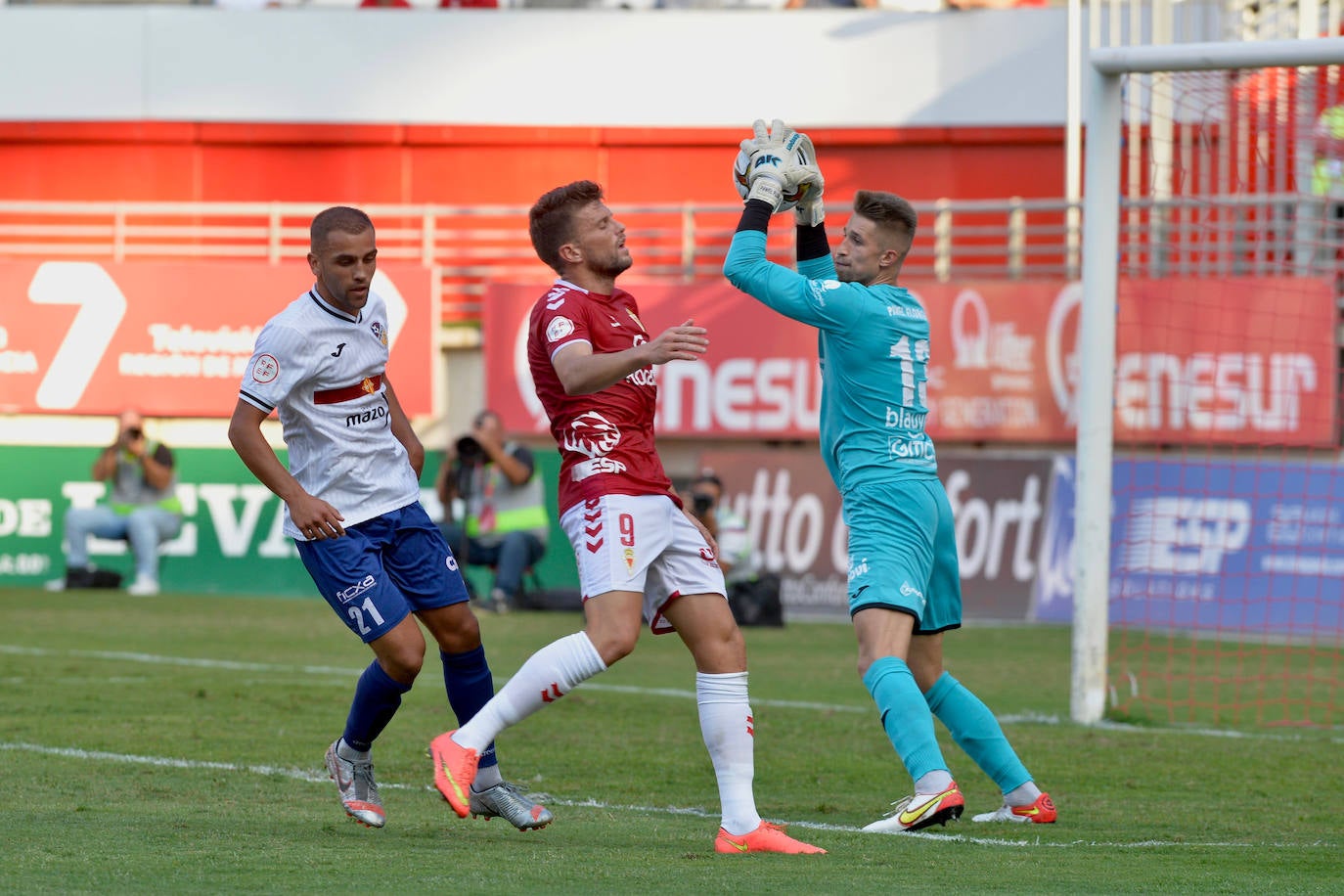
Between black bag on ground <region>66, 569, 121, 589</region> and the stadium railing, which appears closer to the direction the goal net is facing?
the black bag on ground

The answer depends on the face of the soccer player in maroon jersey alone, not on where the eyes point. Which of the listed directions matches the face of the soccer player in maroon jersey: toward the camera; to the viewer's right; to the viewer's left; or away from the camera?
to the viewer's right

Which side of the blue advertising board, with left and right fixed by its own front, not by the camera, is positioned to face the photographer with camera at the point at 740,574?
right

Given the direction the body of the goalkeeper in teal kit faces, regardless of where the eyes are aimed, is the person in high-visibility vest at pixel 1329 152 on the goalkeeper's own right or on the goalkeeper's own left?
on the goalkeeper's own right

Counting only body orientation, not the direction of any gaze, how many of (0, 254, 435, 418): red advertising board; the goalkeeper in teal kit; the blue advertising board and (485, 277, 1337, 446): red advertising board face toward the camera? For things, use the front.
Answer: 3

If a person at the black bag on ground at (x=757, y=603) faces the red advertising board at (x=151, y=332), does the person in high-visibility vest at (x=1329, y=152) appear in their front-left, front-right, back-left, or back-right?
back-right

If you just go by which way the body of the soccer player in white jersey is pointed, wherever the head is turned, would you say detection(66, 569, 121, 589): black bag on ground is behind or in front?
behind

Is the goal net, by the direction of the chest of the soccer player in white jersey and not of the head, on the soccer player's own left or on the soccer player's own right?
on the soccer player's own left

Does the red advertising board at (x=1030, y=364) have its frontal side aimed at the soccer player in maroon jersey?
yes

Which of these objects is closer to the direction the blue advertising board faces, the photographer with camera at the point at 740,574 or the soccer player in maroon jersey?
the soccer player in maroon jersey

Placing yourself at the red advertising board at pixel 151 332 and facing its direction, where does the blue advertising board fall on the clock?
The blue advertising board is roughly at 10 o'clock from the red advertising board.

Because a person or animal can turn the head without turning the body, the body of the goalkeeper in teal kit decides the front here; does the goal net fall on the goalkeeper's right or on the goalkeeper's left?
on the goalkeeper's right
